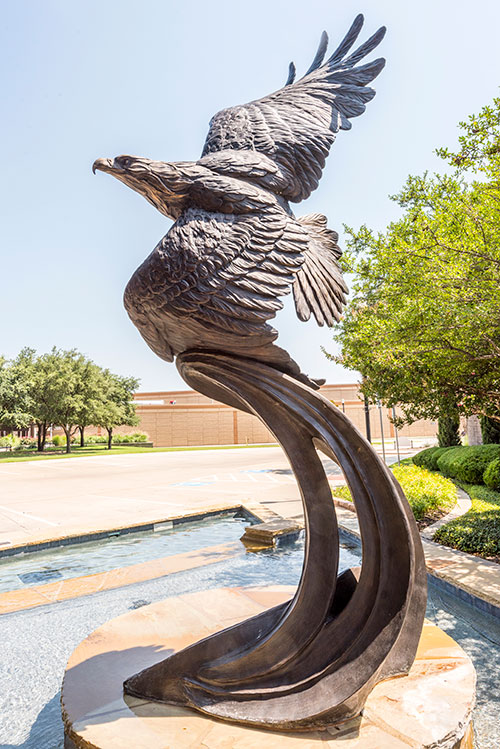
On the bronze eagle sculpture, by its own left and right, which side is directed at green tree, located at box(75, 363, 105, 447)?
right

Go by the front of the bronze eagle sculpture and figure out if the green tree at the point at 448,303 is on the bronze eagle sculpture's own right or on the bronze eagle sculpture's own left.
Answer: on the bronze eagle sculpture's own right

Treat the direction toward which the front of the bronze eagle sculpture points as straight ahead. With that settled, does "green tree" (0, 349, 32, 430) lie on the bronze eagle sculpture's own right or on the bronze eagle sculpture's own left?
on the bronze eagle sculpture's own right

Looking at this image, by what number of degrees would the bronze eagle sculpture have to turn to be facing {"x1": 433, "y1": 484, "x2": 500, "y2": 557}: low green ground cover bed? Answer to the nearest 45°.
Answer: approximately 135° to its right

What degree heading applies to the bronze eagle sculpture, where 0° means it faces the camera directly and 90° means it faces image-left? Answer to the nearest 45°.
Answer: approximately 90°

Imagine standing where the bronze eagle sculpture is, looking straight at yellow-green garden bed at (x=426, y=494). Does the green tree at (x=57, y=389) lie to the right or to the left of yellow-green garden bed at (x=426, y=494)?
left

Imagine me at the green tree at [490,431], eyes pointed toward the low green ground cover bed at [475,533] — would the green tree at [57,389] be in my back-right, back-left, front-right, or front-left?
back-right

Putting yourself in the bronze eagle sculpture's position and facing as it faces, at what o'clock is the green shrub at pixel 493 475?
The green shrub is roughly at 4 o'clock from the bronze eagle sculpture.

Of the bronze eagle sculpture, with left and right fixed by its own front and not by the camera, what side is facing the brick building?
right
